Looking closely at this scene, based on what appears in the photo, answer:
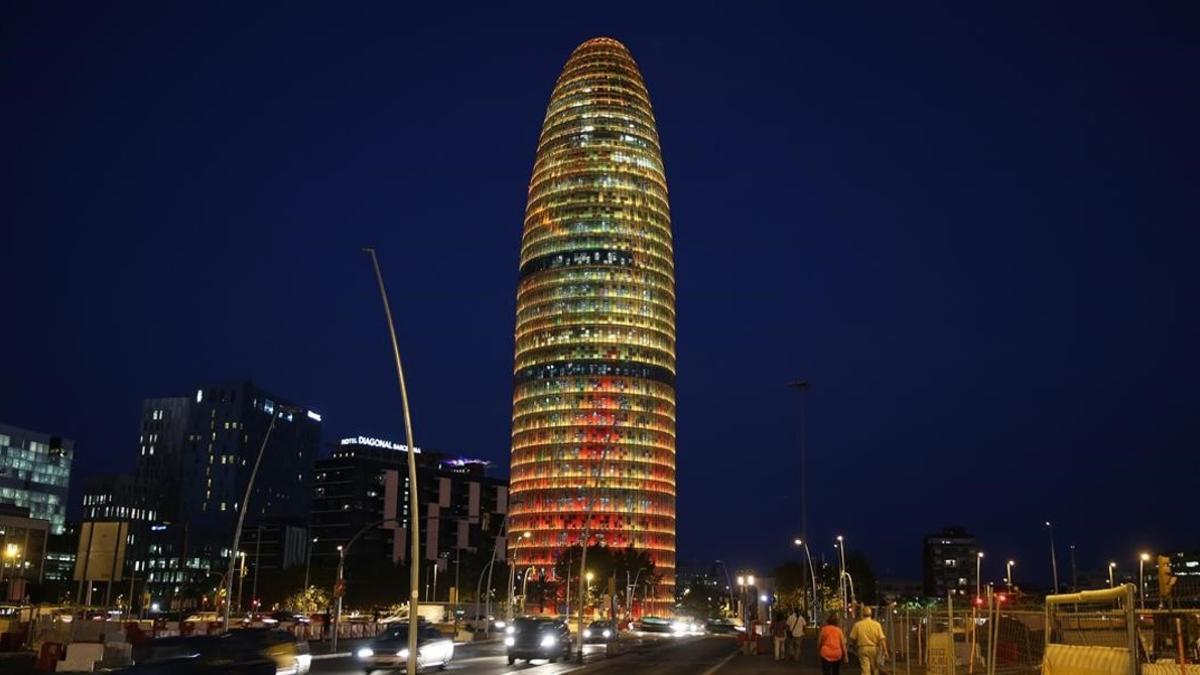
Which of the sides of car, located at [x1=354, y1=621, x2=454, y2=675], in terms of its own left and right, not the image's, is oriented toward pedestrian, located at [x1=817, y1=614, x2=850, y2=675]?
left

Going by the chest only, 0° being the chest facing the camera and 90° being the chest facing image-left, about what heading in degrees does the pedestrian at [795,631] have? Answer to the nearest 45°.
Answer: approximately 180°

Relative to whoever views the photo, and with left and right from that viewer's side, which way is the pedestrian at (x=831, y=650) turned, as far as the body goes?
facing away from the viewer

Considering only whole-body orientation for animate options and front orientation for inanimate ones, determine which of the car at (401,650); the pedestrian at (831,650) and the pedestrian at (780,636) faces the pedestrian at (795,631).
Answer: the pedestrian at (831,650)

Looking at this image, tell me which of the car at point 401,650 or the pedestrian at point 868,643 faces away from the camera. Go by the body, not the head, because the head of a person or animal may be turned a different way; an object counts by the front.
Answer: the pedestrian

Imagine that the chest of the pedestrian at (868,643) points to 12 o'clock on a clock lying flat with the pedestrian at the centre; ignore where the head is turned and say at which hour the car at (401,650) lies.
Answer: The car is roughly at 10 o'clock from the pedestrian.

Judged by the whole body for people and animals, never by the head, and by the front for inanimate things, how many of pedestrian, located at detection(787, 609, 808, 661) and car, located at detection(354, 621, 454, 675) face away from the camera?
1

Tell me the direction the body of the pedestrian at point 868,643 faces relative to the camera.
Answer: away from the camera

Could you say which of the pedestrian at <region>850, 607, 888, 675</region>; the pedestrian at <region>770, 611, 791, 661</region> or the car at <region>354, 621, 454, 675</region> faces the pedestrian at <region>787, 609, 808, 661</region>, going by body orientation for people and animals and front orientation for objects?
the pedestrian at <region>850, 607, 888, 675</region>

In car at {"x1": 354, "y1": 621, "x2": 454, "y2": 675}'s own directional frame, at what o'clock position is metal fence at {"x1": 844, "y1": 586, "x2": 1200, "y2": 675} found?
The metal fence is roughly at 9 o'clock from the car.

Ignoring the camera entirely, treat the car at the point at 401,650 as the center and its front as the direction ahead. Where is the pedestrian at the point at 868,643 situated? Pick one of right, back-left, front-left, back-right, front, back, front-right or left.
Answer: left

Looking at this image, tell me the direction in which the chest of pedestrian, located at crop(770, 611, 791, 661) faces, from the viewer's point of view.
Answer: away from the camera

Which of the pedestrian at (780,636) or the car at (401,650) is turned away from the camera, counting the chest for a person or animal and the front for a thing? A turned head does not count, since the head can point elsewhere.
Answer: the pedestrian
